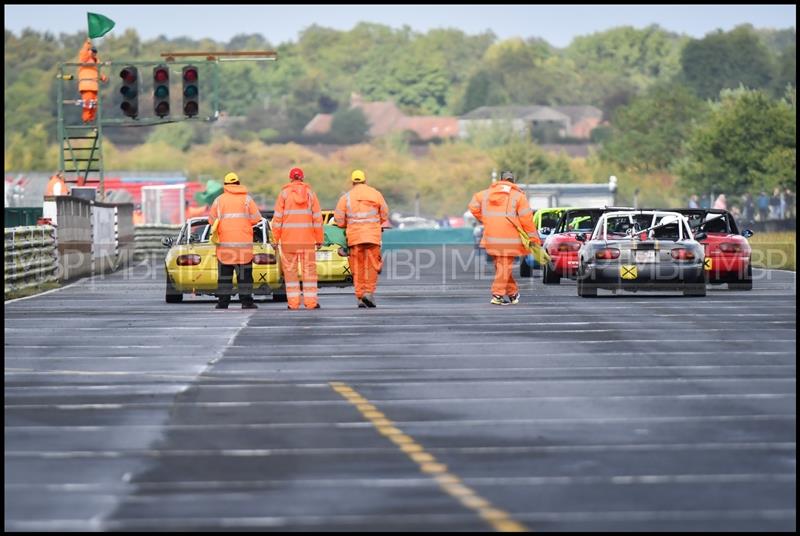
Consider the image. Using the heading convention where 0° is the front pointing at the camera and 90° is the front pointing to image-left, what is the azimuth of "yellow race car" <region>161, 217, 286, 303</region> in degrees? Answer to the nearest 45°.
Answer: approximately 180°

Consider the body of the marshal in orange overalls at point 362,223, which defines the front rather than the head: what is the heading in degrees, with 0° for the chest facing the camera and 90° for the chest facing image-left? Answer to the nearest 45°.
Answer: approximately 180°

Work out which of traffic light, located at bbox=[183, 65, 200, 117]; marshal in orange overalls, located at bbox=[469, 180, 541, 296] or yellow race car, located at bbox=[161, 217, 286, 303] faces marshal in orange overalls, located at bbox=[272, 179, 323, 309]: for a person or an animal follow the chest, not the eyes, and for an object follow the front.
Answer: the traffic light

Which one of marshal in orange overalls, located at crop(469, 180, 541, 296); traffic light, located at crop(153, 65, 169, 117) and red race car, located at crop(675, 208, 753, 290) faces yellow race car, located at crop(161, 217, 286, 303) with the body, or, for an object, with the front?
the traffic light

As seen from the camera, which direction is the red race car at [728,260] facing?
away from the camera

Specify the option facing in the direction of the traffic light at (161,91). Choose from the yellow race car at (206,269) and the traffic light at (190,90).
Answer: the yellow race car

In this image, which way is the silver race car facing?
away from the camera

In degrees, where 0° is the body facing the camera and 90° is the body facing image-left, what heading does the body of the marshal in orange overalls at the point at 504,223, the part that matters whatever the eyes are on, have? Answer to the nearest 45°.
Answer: approximately 180°

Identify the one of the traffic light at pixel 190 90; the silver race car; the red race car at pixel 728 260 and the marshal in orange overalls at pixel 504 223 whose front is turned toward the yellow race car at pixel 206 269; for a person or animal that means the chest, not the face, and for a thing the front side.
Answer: the traffic light
